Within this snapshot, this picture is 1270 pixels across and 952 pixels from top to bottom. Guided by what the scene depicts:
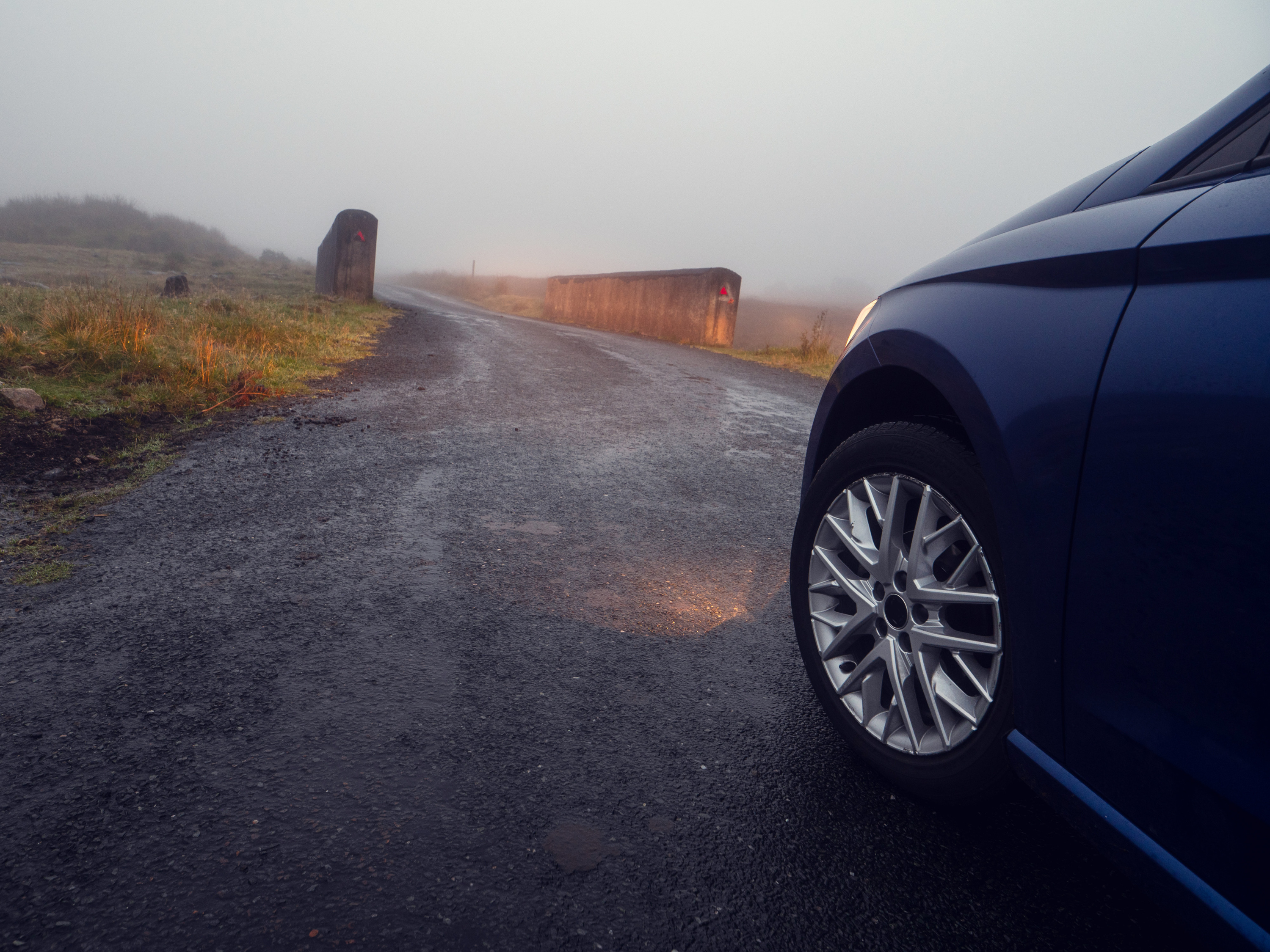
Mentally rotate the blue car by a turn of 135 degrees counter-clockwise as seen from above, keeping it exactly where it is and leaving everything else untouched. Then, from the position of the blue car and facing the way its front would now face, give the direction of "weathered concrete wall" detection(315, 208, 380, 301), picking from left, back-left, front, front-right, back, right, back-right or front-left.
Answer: back-right

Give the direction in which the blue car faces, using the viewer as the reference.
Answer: facing away from the viewer and to the left of the viewer

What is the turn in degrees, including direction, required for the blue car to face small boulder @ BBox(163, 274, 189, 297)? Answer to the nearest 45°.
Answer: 0° — it already faces it

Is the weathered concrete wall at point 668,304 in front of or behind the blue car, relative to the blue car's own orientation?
in front

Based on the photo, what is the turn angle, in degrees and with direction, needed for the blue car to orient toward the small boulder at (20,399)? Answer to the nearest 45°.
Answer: approximately 45° to its left
